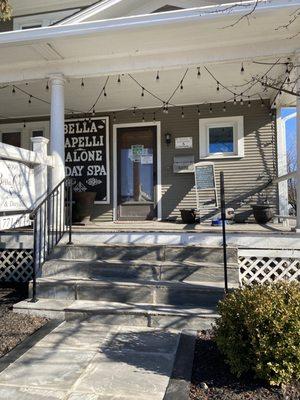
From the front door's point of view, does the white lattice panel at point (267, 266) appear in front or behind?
in front

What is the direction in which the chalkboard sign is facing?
toward the camera

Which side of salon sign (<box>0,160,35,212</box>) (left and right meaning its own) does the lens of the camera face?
front

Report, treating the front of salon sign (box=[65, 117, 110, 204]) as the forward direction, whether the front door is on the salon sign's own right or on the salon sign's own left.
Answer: on the salon sign's own left

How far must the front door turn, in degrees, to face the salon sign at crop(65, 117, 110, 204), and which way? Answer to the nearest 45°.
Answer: approximately 90° to its right

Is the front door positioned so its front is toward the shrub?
yes

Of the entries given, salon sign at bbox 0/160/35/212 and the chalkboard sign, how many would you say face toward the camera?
2

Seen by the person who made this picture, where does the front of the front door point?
facing the viewer
